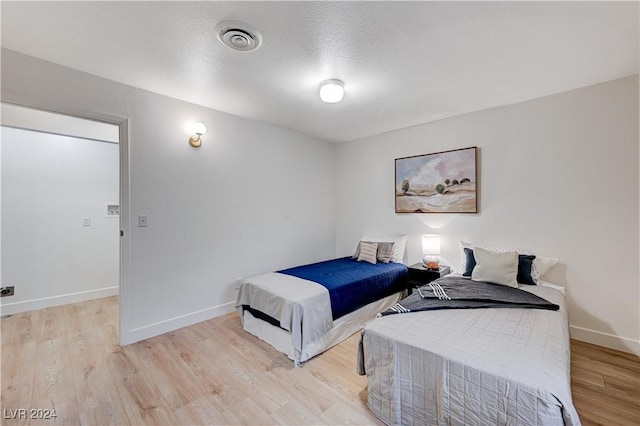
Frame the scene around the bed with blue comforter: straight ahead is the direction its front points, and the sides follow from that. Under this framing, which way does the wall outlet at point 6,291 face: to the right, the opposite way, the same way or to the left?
to the left

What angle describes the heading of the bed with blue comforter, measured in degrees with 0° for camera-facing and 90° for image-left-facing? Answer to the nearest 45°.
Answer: approximately 45°

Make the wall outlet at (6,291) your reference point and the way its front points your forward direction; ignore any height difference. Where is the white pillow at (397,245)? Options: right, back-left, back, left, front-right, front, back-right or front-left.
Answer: front-left

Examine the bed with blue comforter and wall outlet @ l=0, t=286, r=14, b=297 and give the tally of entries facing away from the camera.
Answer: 0

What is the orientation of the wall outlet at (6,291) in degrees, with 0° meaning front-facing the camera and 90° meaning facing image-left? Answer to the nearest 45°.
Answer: approximately 0°

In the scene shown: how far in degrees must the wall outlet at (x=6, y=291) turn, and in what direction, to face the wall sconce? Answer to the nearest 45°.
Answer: approximately 45° to its left
